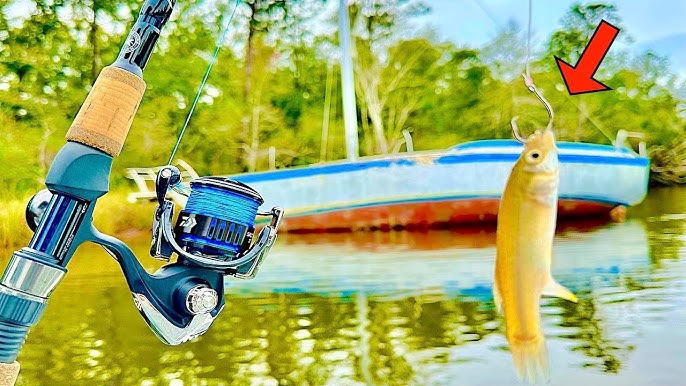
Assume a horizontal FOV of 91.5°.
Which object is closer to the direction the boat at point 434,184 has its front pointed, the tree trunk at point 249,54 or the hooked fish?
the tree trunk

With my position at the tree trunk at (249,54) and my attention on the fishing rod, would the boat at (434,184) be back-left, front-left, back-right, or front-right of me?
front-left

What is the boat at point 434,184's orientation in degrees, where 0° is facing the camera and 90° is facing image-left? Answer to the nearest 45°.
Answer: approximately 90°

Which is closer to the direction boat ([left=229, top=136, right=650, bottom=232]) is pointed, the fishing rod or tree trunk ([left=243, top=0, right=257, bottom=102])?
the tree trunk

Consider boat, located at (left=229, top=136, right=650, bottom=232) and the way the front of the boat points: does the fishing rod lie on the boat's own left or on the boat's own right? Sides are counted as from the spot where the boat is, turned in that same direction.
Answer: on the boat's own left

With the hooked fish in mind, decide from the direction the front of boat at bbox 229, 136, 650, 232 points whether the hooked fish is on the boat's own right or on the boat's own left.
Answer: on the boat's own left

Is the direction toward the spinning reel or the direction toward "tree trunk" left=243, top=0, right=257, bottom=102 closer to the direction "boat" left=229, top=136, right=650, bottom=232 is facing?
the tree trunk

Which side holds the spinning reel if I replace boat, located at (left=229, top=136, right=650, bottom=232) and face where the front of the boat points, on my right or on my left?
on my left
